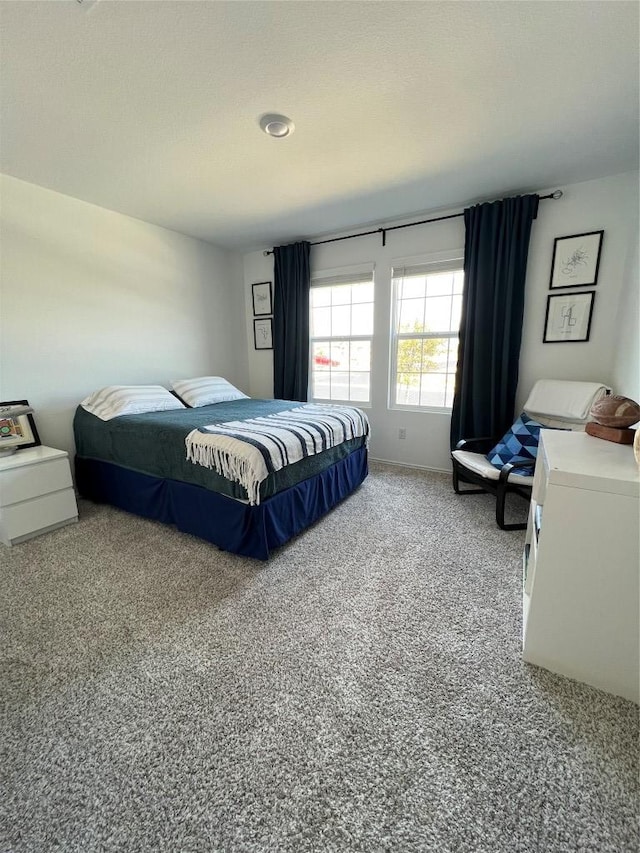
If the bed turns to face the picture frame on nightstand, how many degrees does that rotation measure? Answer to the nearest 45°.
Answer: approximately 180°

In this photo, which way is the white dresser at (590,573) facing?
to the viewer's left

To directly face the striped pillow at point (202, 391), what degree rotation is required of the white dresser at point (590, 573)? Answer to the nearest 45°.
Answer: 0° — it already faces it

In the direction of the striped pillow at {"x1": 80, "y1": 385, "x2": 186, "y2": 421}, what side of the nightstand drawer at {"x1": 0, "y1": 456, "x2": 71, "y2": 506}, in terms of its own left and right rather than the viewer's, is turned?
left

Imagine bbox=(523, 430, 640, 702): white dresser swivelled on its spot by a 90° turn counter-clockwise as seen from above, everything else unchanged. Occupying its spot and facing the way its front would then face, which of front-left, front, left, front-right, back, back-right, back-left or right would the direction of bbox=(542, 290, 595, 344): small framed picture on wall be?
back

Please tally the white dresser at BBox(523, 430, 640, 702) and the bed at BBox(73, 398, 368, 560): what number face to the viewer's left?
1
